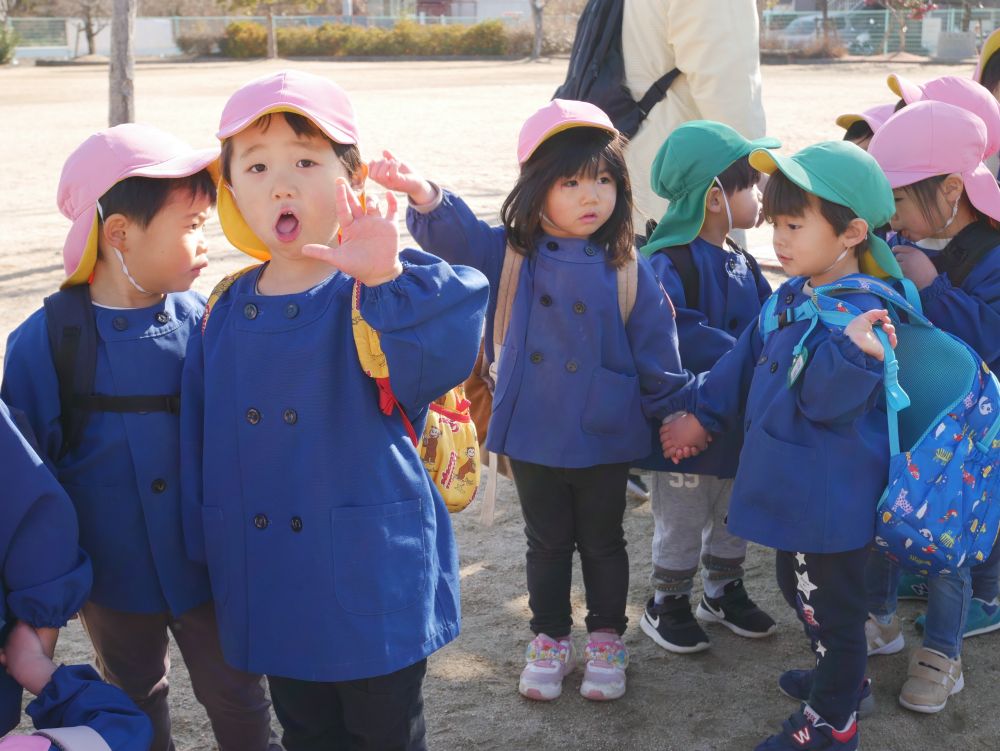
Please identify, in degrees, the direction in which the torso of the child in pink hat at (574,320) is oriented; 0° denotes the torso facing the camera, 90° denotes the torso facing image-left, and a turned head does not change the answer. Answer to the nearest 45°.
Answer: approximately 0°

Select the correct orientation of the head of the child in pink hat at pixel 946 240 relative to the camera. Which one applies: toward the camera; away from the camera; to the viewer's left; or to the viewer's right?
to the viewer's left

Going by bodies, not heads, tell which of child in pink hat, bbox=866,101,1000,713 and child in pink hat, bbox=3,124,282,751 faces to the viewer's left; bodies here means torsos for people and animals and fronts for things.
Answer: child in pink hat, bbox=866,101,1000,713

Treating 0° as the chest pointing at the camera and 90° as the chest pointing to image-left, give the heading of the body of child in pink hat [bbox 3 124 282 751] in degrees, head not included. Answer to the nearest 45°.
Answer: approximately 315°

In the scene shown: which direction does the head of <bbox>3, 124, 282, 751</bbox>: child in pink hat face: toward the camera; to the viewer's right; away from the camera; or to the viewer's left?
to the viewer's right
